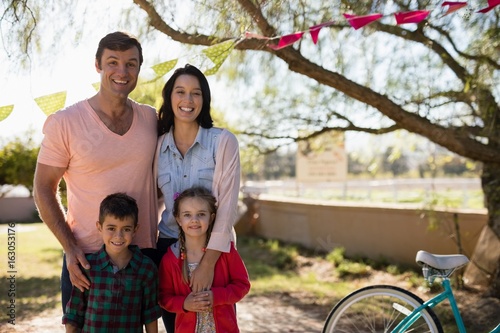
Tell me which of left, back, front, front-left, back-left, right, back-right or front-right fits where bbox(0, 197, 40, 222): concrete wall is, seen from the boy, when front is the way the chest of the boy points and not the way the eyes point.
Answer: back

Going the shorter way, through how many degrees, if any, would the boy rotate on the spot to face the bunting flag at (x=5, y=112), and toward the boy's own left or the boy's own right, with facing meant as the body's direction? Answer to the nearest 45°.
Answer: approximately 135° to the boy's own right

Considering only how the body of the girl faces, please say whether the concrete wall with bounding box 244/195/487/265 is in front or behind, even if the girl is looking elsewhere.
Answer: behind

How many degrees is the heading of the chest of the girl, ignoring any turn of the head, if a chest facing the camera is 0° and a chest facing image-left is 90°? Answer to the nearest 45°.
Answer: approximately 0°

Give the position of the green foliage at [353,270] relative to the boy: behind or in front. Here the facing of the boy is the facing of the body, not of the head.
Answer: behind
